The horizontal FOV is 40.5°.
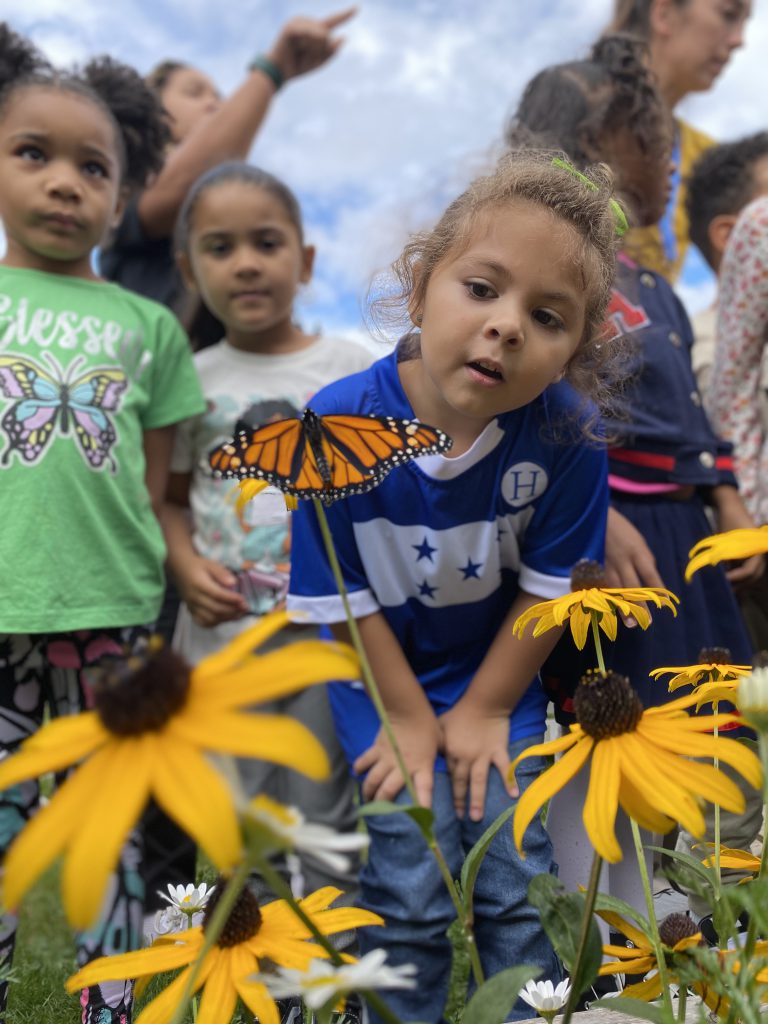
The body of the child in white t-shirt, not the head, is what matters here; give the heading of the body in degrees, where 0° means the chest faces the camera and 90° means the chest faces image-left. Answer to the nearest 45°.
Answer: approximately 0°

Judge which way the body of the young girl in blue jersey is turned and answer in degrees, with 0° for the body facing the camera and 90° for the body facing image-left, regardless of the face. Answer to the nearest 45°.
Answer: approximately 0°

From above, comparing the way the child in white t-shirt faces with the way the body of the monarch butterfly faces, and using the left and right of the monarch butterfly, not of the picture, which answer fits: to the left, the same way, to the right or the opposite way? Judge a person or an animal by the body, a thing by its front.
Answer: the opposite way

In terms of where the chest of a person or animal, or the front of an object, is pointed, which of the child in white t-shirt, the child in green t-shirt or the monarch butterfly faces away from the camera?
the monarch butterfly

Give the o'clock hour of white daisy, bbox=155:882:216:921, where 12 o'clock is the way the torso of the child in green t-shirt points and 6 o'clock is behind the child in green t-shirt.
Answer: The white daisy is roughly at 12 o'clock from the child in green t-shirt.

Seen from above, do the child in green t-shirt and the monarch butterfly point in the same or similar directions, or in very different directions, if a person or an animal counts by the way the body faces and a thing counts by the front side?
very different directions

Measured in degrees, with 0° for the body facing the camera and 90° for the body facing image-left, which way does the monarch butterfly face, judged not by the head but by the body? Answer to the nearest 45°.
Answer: approximately 180°
